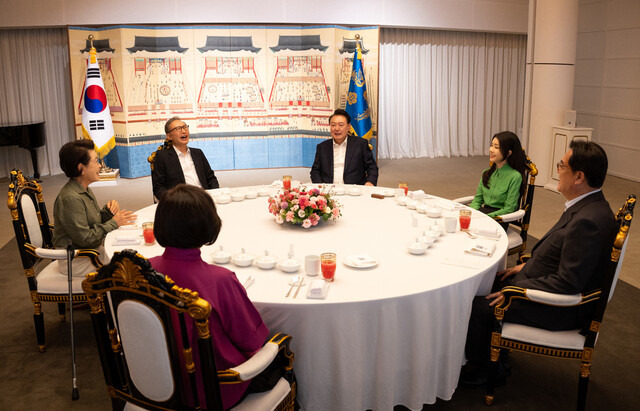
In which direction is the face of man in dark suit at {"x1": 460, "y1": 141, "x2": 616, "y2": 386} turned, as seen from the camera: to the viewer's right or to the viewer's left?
to the viewer's left

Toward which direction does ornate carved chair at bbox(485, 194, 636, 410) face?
to the viewer's left

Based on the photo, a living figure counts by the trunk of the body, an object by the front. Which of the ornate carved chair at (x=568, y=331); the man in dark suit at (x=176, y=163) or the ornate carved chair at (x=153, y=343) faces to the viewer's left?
the ornate carved chair at (x=568, y=331)

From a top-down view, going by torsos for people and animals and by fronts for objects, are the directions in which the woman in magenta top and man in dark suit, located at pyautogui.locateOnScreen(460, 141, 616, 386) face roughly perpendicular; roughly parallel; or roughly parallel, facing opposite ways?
roughly perpendicular

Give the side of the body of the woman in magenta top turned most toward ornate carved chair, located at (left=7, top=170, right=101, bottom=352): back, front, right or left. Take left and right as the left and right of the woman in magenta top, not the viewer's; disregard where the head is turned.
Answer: left

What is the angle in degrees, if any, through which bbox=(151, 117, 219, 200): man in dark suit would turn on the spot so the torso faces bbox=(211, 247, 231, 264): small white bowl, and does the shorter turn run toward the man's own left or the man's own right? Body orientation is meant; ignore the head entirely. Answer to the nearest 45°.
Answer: approximately 45° to the man's own right

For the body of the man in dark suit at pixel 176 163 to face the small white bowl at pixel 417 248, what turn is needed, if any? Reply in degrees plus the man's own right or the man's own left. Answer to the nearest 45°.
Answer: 0° — they already face it

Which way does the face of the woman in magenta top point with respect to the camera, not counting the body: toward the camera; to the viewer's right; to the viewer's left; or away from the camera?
away from the camera

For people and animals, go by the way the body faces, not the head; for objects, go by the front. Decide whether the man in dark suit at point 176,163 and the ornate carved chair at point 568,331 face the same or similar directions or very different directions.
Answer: very different directions

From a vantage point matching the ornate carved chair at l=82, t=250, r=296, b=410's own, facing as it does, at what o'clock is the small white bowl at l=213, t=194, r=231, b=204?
The small white bowl is roughly at 11 o'clock from the ornate carved chair.

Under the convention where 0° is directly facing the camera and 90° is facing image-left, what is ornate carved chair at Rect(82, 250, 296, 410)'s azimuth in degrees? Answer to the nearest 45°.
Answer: approximately 225°
